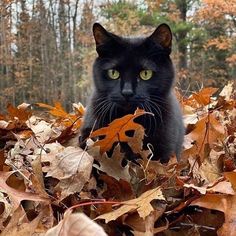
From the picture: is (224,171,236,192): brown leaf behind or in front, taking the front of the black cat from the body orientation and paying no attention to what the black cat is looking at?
in front

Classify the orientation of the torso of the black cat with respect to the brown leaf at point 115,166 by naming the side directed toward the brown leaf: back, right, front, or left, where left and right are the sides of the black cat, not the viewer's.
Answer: front

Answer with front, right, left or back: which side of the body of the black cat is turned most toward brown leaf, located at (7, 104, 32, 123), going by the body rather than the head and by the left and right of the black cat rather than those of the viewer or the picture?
right

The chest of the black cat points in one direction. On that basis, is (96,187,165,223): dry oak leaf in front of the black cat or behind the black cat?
in front

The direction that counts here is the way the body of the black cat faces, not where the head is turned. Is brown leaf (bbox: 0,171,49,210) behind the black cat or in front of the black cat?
in front

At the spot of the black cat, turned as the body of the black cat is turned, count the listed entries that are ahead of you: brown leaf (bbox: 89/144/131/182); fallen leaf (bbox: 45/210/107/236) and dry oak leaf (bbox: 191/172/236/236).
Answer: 3

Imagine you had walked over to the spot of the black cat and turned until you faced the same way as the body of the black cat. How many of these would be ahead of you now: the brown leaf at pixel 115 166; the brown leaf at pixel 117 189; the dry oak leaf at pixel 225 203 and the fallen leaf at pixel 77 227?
4

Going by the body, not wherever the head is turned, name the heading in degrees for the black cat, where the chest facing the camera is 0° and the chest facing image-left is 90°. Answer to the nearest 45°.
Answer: approximately 0°
